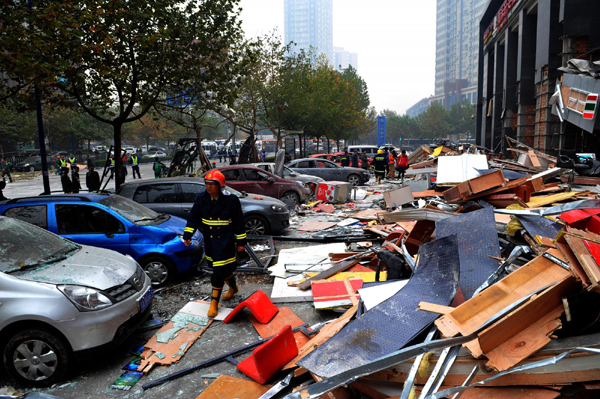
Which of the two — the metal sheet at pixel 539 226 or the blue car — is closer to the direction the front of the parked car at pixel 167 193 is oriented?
the metal sheet

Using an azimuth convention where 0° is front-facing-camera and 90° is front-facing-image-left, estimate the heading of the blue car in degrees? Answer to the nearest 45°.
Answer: approximately 315°

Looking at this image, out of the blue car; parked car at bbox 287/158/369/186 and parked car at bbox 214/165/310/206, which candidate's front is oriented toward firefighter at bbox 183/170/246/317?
the blue car

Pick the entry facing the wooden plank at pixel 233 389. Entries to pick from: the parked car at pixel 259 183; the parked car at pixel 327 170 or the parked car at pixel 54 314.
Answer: the parked car at pixel 54 314

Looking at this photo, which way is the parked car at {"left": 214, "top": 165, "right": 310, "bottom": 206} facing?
to the viewer's right

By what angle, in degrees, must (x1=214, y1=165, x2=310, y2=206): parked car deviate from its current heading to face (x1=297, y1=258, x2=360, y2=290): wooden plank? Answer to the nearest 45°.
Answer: approximately 90° to its right

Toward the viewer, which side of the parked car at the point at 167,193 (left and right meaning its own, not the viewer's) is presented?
right
